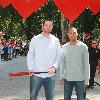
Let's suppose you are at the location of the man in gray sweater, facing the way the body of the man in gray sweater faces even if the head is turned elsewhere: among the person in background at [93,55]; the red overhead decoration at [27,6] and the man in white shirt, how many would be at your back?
1

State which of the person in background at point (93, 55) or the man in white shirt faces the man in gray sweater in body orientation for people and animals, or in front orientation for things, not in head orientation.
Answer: the person in background

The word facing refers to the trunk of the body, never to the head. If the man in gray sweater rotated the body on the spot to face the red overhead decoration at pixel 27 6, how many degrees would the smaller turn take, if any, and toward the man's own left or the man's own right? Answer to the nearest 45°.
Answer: approximately 45° to the man's own right

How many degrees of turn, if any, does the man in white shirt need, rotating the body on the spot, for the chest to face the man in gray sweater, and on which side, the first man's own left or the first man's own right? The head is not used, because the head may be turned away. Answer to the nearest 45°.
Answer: approximately 135° to the first man's own left

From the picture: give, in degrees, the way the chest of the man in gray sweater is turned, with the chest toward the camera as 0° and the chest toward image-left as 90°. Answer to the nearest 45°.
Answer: approximately 0°

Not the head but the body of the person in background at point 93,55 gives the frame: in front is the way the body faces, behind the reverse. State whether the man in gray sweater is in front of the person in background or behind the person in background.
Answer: in front
